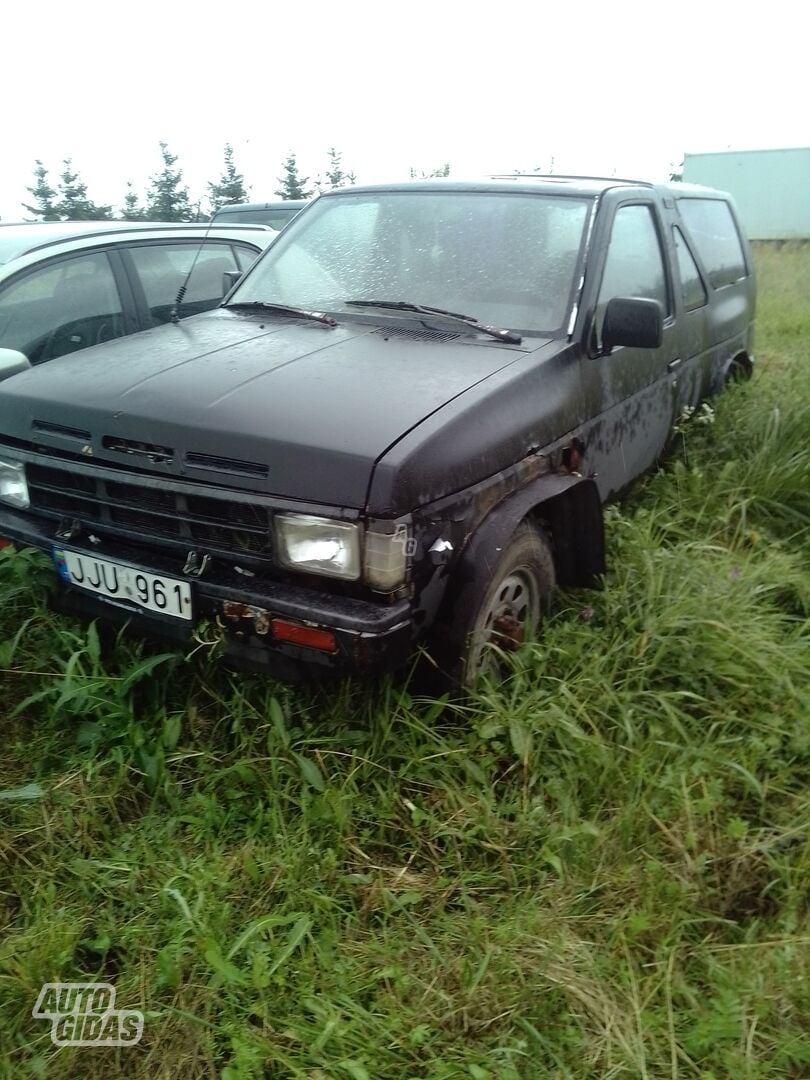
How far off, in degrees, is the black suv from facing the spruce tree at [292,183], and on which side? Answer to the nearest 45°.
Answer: approximately 135° to its right

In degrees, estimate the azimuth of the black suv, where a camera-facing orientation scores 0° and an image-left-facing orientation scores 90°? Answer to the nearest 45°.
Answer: approximately 45°

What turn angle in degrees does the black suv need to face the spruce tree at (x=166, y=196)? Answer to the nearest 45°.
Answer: approximately 135° to its right

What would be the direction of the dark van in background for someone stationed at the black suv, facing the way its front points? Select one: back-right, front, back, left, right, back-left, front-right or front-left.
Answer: back-right
